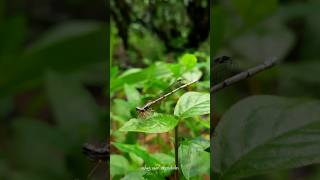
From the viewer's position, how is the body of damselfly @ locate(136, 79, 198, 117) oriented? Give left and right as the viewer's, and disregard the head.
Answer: facing to the left of the viewer
